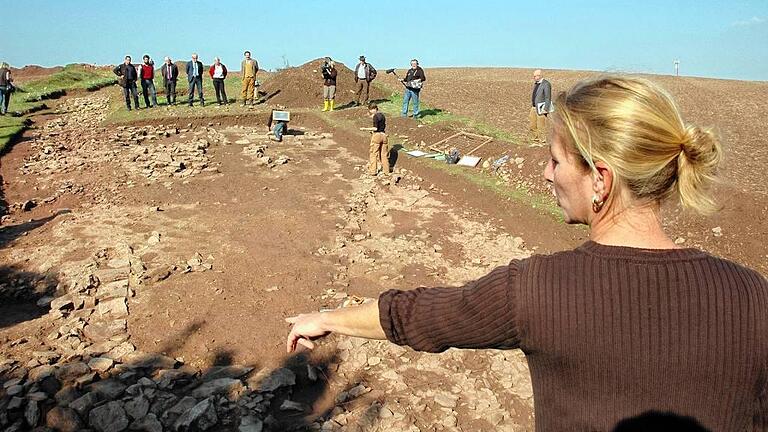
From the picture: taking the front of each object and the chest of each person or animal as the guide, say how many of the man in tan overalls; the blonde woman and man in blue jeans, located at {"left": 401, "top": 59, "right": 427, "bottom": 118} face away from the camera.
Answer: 1

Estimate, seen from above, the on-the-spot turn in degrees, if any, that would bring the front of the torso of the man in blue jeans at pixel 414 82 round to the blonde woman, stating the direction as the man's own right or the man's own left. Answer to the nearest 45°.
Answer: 0° — they already face them

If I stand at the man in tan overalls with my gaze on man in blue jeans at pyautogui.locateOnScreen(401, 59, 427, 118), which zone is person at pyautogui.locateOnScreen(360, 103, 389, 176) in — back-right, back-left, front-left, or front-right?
front-right

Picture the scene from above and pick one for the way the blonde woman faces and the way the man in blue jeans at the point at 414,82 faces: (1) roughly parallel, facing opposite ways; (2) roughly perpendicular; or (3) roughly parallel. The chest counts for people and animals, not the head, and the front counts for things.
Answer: roughly parallel, facing opposite ways

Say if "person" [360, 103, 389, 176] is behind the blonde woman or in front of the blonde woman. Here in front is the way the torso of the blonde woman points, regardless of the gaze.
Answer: in front

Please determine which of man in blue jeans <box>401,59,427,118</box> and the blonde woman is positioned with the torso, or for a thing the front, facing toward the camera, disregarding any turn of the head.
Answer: the man in blue jeans

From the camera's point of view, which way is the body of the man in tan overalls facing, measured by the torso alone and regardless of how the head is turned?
toward the camera

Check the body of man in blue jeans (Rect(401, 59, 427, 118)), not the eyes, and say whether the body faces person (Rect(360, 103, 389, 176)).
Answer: yes

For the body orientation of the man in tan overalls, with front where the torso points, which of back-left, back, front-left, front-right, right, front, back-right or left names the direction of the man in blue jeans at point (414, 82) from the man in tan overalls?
front-left

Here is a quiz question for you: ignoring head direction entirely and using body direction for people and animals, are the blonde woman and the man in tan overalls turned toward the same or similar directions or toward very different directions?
very different directions

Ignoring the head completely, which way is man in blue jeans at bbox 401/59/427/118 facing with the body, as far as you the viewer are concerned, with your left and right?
facing the viewer

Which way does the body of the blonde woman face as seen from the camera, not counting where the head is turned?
away from the camera

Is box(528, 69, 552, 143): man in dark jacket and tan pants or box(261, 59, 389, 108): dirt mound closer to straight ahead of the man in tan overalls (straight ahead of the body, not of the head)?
the man in dark jacket and tan pants
